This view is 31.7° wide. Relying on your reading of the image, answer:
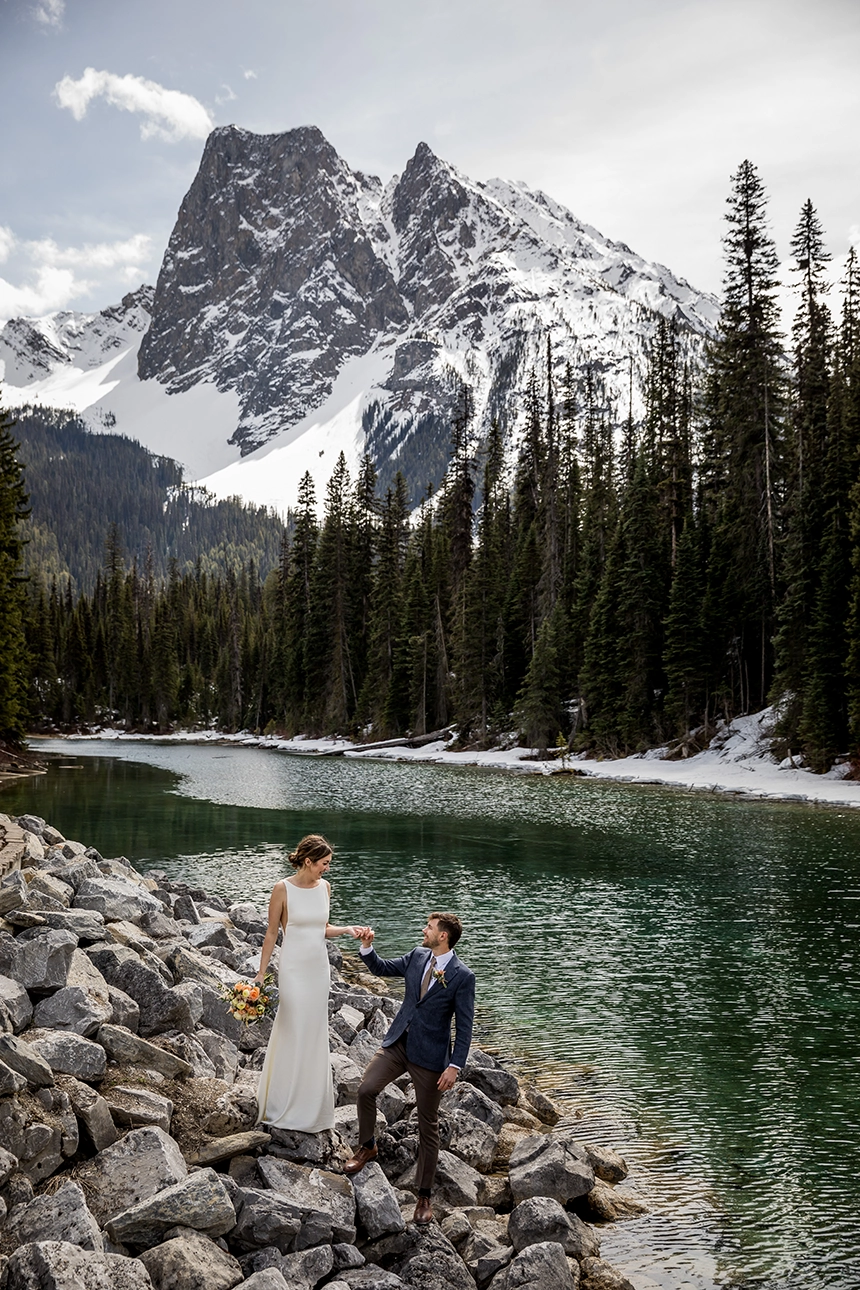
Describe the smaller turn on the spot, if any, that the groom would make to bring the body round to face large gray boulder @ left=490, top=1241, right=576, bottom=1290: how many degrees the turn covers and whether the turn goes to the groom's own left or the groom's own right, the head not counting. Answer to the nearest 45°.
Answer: approximately 90° to the groom's own left

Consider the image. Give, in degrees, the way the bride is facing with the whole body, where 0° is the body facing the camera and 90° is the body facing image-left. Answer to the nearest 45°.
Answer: approximately 315°

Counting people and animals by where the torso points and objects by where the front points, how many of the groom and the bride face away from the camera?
0

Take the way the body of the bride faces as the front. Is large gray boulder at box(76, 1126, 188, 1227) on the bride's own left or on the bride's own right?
on the bride's own right

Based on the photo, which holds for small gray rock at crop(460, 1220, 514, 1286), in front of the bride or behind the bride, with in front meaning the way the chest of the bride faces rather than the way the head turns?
in front

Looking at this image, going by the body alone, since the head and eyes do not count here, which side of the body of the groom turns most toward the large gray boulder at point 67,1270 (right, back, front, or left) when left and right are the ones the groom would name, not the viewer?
front

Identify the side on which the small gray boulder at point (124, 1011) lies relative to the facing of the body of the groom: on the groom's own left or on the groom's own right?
on the groom's own right

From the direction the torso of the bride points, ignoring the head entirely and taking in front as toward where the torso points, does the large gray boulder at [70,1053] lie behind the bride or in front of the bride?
behind

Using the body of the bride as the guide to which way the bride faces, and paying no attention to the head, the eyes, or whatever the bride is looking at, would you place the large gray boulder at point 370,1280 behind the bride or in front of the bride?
in front

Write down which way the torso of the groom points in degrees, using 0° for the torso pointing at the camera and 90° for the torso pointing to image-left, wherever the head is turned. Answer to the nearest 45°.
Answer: approximately 45°

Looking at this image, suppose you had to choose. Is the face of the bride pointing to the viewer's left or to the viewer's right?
to the viewer's right

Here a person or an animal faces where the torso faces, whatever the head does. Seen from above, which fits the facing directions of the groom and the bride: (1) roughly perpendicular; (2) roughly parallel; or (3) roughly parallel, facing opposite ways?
roughly perpendicular
